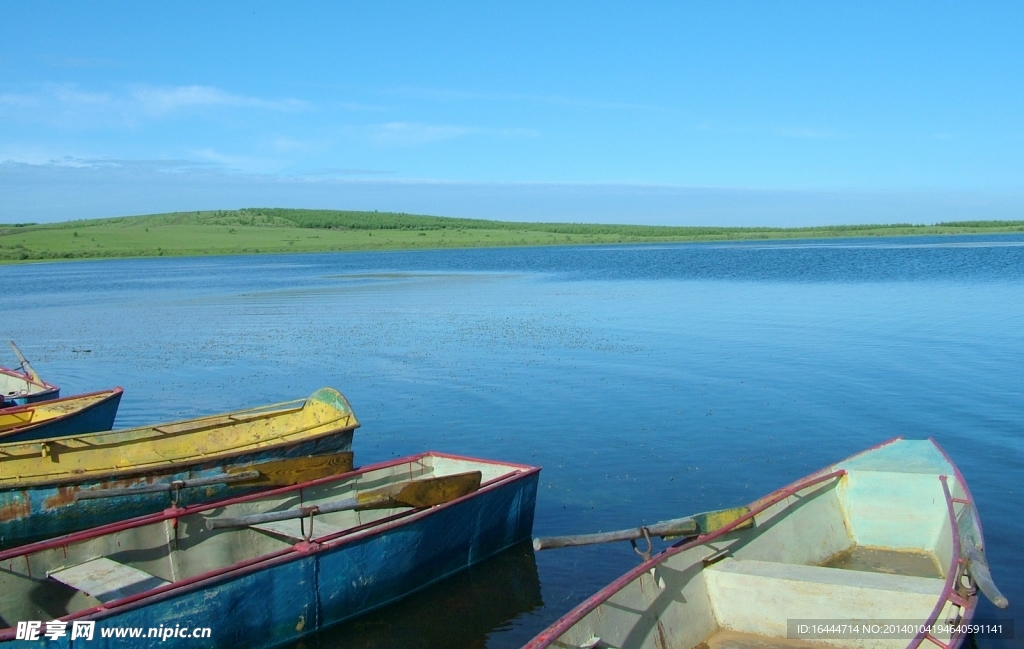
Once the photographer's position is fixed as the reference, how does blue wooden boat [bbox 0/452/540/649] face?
facing away from the viewer and to the right of the viewer

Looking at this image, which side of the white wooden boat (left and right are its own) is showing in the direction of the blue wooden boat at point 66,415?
left

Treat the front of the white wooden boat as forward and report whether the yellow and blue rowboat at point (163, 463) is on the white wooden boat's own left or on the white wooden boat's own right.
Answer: on the white wooden boat's own left

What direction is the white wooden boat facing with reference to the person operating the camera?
facing away from the viewer and to the right of the viewer
